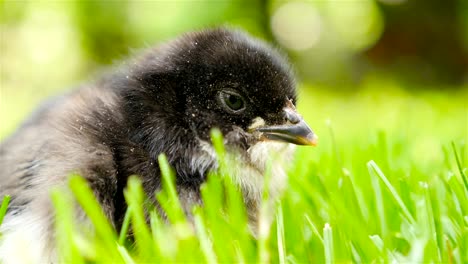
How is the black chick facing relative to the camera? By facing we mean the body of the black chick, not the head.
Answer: to the viewer's right
